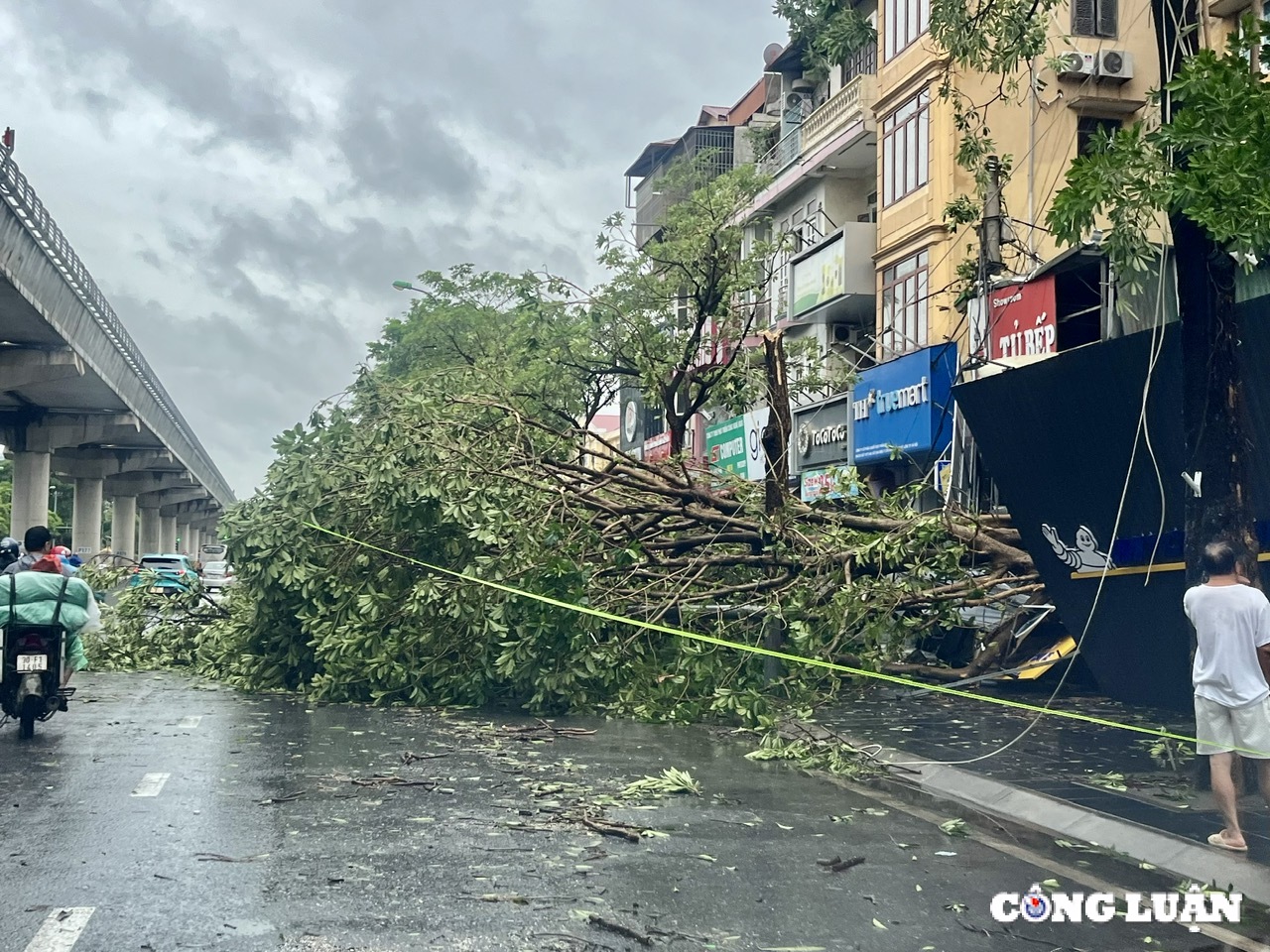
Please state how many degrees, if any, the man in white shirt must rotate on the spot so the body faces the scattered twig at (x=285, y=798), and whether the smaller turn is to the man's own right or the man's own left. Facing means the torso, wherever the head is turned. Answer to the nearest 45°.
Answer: approximately 90° to the man's own left

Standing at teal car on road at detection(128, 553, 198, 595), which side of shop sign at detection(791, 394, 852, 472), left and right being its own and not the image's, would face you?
front

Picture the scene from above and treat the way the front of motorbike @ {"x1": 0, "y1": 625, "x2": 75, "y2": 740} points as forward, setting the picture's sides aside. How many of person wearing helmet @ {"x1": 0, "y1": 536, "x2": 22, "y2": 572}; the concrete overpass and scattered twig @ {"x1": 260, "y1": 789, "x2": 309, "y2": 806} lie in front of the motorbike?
2

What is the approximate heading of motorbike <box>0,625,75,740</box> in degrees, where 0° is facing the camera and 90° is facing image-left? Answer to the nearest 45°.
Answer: approximately 180°

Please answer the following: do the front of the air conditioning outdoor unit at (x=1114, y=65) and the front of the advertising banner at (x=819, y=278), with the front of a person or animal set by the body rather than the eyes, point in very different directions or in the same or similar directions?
same or similar directions

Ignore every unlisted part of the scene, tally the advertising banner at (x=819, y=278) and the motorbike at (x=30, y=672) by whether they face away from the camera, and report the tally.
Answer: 1

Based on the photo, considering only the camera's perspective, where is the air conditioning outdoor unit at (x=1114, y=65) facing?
facing the viewer and to the left of the viewer

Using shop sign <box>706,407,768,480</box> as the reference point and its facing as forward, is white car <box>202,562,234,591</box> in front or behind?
in front

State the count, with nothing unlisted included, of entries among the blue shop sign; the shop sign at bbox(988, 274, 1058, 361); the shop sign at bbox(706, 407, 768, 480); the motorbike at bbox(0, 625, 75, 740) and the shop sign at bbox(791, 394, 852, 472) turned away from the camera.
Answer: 1

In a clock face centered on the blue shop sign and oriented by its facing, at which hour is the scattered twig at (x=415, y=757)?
The scattered twig is roughly at 11 o'clock from the blue shop sign.

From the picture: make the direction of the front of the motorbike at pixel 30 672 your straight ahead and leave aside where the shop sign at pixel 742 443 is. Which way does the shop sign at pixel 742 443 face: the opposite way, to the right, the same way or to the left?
to the left

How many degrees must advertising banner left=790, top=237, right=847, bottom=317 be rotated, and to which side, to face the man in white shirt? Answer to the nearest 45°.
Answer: approximately 45° to its left

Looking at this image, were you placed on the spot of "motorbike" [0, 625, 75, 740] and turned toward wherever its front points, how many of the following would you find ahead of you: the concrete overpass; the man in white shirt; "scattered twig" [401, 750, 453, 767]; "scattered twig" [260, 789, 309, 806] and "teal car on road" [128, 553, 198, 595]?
2

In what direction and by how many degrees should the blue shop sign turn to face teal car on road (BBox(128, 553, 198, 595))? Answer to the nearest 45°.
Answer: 0° — it already faces it

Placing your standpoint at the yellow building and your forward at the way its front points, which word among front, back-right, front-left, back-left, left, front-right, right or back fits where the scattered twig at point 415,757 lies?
front-left

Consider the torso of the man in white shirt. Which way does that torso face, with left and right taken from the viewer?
facing away from the viewer

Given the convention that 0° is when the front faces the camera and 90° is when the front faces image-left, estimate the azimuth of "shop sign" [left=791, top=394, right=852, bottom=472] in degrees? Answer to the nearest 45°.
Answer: approximately 45°

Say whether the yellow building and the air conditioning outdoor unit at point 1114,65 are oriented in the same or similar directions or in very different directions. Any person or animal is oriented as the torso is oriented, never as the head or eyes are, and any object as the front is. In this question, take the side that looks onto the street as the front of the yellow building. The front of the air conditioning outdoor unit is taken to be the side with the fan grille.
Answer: same or similar directions

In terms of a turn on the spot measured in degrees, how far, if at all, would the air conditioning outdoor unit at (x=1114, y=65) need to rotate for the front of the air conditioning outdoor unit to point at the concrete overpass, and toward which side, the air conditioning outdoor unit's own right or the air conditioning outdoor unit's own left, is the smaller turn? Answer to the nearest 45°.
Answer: approximately 45° to the air conditioning outdoor unit's own right
